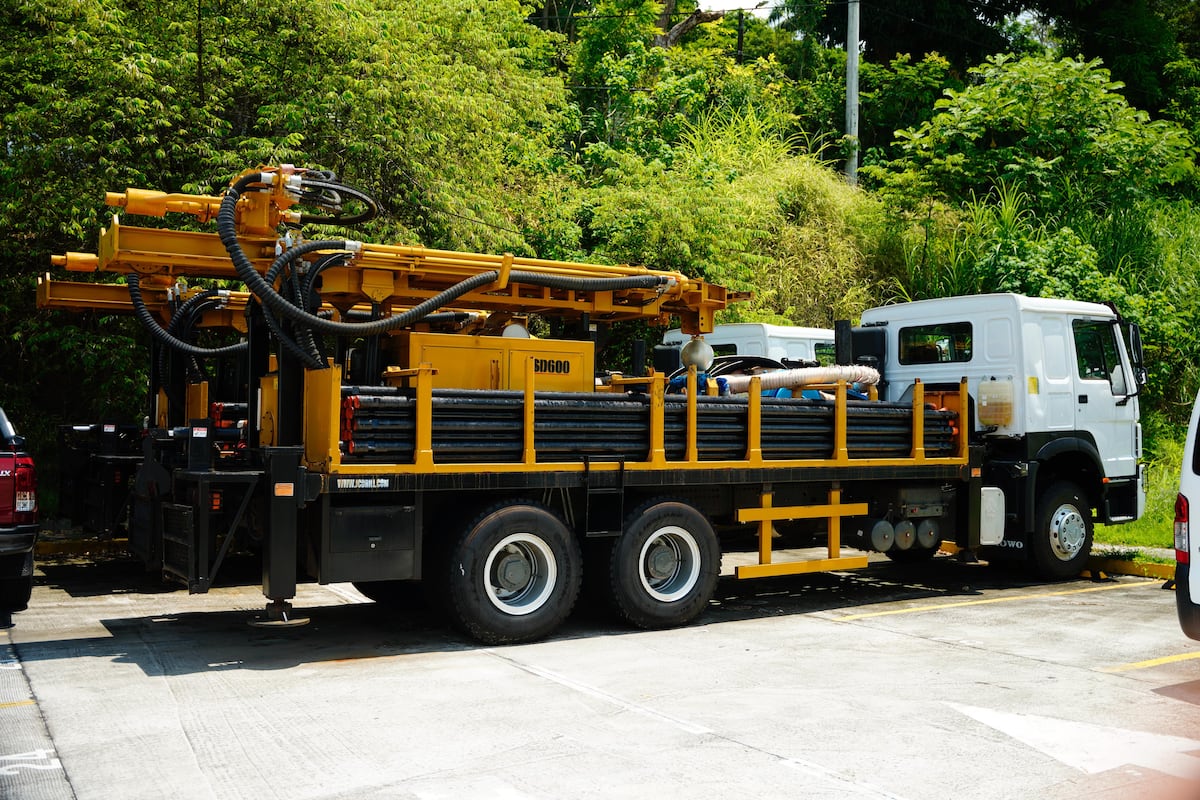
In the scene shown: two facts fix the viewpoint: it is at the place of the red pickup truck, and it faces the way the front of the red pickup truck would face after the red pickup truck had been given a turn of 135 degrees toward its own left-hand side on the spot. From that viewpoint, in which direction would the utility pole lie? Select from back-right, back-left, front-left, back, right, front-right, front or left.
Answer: back

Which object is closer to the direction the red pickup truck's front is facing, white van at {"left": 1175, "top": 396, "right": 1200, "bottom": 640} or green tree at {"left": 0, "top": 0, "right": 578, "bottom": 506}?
the green tree

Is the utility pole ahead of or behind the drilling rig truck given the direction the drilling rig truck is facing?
ahead

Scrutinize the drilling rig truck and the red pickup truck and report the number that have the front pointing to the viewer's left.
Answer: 0

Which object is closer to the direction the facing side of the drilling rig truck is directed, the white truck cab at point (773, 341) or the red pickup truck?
the white truck cab

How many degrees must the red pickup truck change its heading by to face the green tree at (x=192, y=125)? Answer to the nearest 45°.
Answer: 0° — it already faces it

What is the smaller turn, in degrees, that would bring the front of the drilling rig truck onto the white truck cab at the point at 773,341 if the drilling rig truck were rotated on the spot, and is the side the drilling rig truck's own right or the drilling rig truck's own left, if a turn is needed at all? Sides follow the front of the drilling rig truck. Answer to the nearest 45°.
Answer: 0° — it already faces it

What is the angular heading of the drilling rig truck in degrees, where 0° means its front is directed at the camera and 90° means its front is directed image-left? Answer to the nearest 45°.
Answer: approximately 225°

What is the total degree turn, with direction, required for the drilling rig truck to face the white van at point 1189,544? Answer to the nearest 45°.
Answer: approximately 90° to its right

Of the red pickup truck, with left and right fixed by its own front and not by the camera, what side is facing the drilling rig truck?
right

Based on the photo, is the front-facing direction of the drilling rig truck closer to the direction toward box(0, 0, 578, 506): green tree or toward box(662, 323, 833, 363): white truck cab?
the white truck cab

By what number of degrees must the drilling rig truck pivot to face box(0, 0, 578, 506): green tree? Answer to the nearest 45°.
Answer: approximately 90° to its left

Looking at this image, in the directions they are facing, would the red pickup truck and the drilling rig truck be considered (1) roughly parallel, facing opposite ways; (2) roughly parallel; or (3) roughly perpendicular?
roughly perpendicular

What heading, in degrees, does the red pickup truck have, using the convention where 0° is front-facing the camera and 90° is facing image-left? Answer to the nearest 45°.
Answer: approximately 180°

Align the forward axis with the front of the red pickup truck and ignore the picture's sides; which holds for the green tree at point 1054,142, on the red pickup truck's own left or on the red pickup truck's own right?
on the red pickup truck's own right
